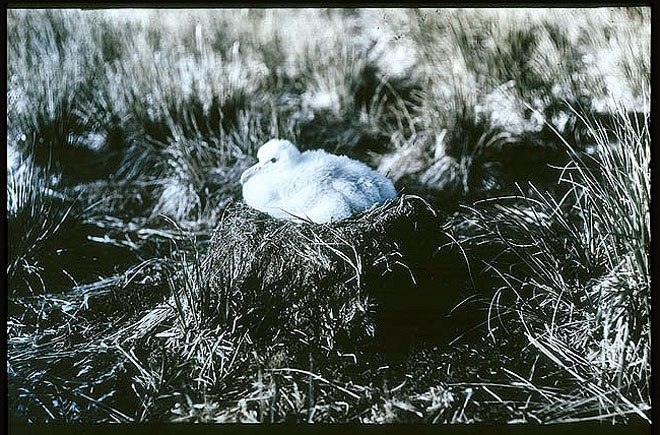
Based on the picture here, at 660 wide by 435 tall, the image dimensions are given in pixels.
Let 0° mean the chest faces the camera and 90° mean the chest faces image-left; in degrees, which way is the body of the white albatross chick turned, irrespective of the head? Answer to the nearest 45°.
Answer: approximately 90°

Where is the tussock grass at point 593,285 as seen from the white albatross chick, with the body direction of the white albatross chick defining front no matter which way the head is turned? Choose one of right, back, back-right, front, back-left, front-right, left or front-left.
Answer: back
